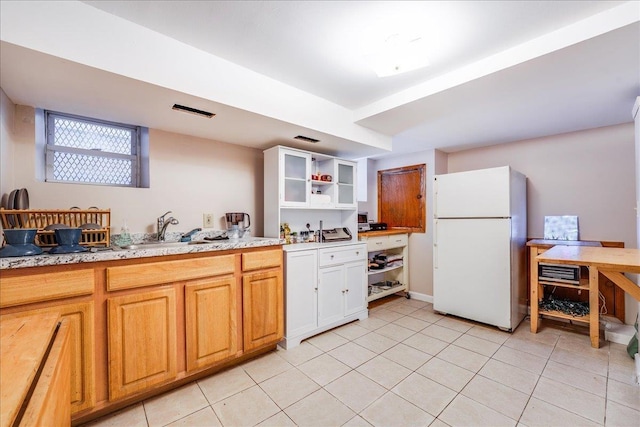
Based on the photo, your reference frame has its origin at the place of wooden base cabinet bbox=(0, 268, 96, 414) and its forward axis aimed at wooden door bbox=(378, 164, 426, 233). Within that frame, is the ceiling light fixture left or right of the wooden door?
right

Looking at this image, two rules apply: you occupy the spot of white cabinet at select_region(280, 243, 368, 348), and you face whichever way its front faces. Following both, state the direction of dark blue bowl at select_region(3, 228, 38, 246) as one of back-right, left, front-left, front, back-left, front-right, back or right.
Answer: right

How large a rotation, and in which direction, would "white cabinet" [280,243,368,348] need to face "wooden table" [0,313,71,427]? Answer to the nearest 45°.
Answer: approximately 90° to its right

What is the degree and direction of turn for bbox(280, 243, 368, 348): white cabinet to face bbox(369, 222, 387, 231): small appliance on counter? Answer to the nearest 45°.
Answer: approximately 90° to its left

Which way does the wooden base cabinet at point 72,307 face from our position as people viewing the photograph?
facing the viewer and to the right of the viewer

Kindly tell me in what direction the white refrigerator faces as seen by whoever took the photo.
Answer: facing the viewer and to the left of the viewer

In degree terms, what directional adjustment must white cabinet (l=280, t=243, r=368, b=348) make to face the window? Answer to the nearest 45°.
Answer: approximately 135° to its right

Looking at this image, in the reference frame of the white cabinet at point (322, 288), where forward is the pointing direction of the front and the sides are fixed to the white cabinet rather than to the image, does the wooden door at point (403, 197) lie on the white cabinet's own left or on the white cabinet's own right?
on the white cabinet's own left
